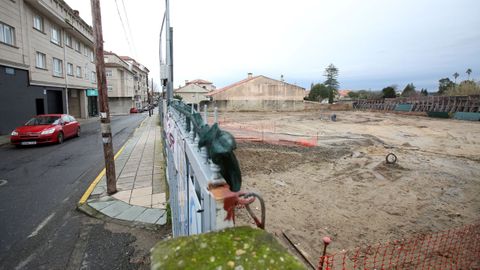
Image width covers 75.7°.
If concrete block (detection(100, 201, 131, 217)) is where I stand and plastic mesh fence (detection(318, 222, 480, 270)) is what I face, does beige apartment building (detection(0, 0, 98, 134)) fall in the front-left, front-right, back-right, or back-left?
back-left

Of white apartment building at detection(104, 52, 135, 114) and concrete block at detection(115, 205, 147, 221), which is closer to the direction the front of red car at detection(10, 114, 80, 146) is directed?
the concrete block

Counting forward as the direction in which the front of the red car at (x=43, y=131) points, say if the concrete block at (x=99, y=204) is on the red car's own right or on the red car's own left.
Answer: on the red car's own left

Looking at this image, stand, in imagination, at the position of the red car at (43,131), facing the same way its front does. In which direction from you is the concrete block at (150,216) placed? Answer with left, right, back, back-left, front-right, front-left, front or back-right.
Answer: front-left

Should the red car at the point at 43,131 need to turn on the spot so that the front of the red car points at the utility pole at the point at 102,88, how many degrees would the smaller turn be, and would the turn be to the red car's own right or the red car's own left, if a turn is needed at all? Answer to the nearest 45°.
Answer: approximately 45° to the red car's own left

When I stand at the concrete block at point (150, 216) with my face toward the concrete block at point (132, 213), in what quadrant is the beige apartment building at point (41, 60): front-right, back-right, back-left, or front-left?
front-right

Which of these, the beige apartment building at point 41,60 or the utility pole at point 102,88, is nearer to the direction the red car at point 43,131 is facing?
the utility pole

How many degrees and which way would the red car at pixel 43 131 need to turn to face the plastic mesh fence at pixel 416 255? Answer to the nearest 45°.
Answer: approximately 45° to its left

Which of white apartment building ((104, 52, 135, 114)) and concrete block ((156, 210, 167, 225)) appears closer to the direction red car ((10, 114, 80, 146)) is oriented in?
the concrete block
